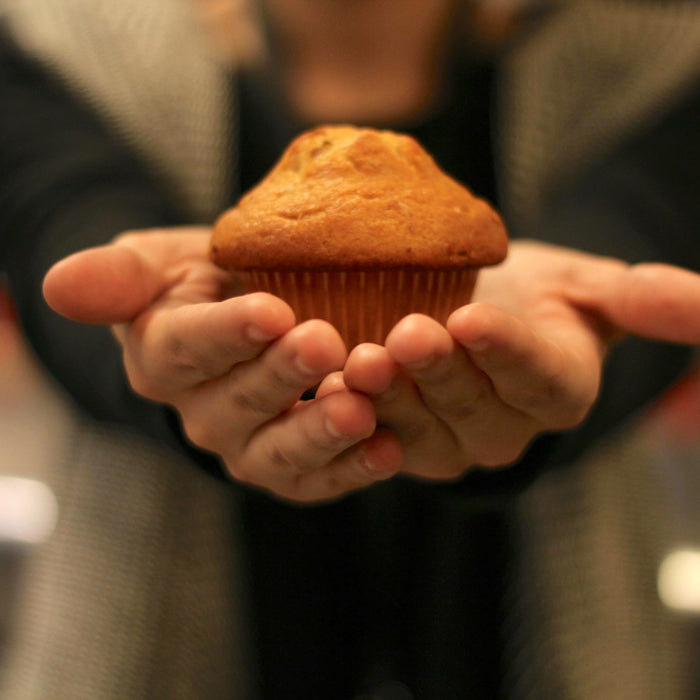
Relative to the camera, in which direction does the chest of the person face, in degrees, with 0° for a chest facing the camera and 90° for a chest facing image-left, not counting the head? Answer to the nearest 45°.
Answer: approximately 0°
